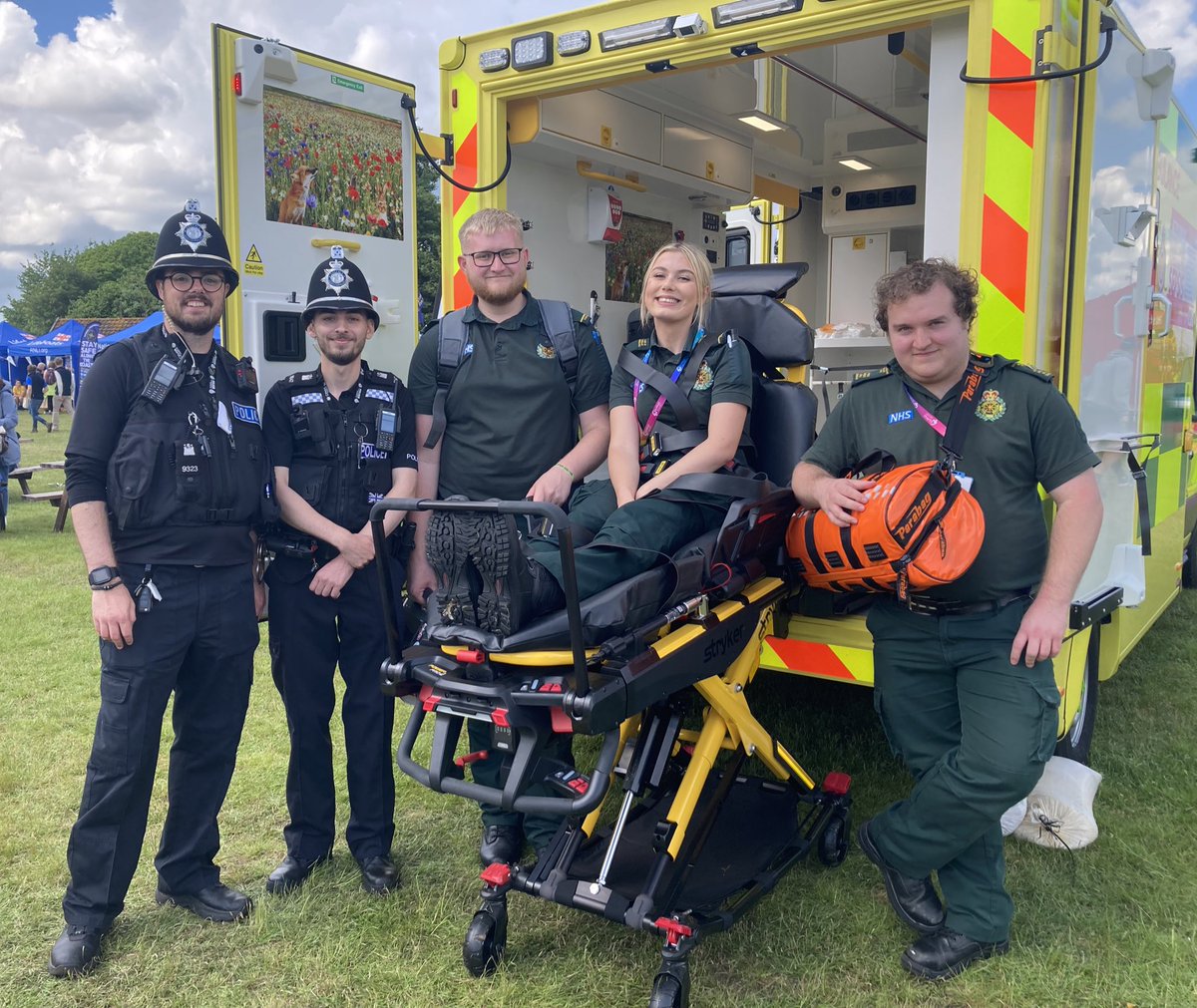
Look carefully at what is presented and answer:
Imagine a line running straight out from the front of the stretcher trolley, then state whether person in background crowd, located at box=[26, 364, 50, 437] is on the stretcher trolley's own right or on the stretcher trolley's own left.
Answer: on the stretcher trolley's own right

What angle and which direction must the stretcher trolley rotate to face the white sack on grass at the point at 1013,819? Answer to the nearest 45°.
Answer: approximately 180°

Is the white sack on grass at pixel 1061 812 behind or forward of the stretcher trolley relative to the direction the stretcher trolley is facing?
behind

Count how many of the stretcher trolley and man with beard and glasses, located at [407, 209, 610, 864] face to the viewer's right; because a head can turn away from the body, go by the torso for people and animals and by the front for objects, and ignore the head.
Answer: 0

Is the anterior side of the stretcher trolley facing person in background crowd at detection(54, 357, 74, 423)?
no

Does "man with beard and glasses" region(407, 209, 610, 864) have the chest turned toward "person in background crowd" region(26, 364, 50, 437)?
no

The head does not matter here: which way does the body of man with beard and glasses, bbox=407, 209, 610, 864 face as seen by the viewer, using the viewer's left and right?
facing the viewer

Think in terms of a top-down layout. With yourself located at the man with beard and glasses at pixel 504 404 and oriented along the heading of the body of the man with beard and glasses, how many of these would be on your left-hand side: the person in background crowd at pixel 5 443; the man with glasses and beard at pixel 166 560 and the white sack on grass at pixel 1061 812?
1

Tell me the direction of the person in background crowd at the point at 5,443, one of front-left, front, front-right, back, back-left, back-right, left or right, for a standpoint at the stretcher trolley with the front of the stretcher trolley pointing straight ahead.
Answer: right

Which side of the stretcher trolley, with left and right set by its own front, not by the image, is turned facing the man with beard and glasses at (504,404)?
right

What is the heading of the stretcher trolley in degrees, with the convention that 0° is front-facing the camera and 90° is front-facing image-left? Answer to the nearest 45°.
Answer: approximately 45°

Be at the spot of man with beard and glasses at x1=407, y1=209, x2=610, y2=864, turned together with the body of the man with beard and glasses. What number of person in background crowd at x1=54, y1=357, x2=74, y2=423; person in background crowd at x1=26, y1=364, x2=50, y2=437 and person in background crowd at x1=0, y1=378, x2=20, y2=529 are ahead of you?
0

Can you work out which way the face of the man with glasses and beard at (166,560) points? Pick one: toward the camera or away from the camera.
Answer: toward the camera

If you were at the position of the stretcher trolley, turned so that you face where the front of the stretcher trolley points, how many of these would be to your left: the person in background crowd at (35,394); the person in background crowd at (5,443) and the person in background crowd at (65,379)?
0

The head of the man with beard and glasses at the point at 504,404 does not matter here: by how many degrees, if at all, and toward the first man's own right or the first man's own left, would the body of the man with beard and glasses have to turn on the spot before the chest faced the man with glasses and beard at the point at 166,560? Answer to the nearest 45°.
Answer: approximately 45° to the first man's own right

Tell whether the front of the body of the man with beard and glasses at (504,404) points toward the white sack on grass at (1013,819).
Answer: no

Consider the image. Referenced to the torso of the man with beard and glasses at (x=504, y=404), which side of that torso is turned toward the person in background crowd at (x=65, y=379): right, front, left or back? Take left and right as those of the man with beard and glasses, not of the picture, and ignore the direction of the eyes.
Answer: back

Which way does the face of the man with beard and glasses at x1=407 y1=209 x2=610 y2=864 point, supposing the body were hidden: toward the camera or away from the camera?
toward the camera
